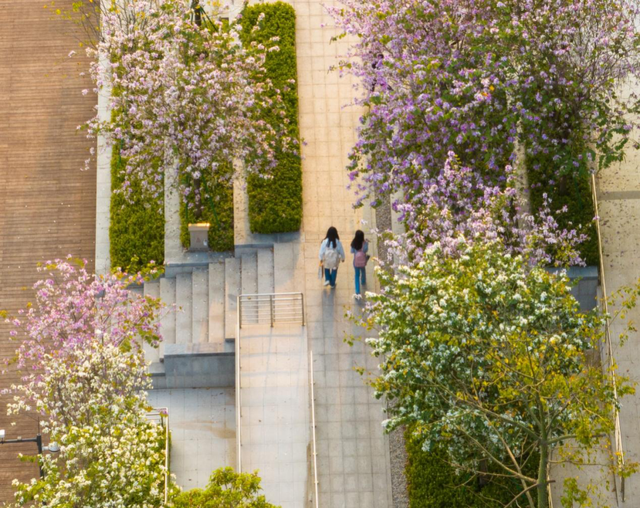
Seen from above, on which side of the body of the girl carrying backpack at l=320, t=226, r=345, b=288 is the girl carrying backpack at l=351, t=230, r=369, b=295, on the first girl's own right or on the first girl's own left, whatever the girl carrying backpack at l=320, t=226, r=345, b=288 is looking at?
on the first girl's own right

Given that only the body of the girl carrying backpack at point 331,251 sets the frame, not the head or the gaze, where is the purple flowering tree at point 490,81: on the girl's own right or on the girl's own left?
on the girl's own right

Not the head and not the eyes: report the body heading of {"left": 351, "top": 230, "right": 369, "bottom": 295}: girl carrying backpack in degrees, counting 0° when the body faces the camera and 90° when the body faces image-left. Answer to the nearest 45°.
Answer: approximately 180°

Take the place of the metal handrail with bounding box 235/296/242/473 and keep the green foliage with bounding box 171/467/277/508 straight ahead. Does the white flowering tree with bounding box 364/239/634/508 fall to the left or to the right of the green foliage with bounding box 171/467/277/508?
left

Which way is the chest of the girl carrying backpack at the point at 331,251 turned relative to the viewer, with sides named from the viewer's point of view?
facing away from the viewer
